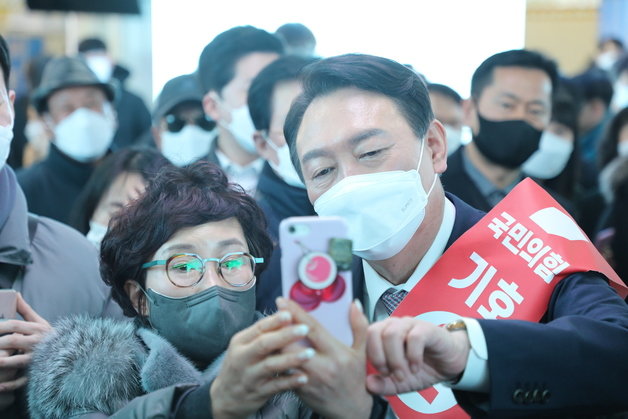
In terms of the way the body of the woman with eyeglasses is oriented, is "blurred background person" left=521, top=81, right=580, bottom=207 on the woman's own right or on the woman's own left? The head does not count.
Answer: on the woman's own left

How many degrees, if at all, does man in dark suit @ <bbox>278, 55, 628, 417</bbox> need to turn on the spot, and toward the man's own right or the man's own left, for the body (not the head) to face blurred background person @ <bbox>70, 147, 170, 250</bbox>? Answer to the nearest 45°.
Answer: approximately 90° to the man's own right

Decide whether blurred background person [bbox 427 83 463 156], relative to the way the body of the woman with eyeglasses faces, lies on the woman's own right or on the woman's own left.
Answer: on the woman's own left

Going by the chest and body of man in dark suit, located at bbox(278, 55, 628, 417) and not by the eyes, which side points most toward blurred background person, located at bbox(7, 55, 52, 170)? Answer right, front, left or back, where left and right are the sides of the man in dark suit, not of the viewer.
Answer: right
